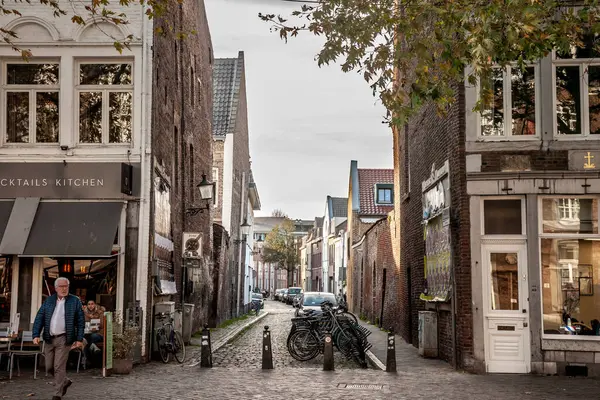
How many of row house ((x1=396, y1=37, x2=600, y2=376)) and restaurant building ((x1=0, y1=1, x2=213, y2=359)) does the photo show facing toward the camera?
2

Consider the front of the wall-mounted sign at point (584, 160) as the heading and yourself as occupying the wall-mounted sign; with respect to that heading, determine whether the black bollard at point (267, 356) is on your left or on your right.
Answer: on your right

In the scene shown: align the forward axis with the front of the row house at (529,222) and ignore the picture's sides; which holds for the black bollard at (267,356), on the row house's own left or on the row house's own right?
on the row house's own right

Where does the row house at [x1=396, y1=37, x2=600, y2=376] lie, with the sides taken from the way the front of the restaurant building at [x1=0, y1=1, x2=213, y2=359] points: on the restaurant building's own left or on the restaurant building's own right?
on the restaurant building's own left

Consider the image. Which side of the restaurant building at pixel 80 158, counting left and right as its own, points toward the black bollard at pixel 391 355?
left

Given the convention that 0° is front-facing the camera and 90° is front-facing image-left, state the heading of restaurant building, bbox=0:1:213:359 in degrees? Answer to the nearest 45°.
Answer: approximately 0°

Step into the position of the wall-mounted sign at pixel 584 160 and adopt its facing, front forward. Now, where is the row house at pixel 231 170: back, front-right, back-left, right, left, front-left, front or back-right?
back-right

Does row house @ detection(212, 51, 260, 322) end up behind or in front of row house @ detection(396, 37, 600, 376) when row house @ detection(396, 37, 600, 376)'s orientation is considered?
behind

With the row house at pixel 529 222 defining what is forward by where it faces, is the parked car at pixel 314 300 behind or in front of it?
behind

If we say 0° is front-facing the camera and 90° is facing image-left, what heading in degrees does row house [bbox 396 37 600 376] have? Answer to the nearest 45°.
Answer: approximately 0°
